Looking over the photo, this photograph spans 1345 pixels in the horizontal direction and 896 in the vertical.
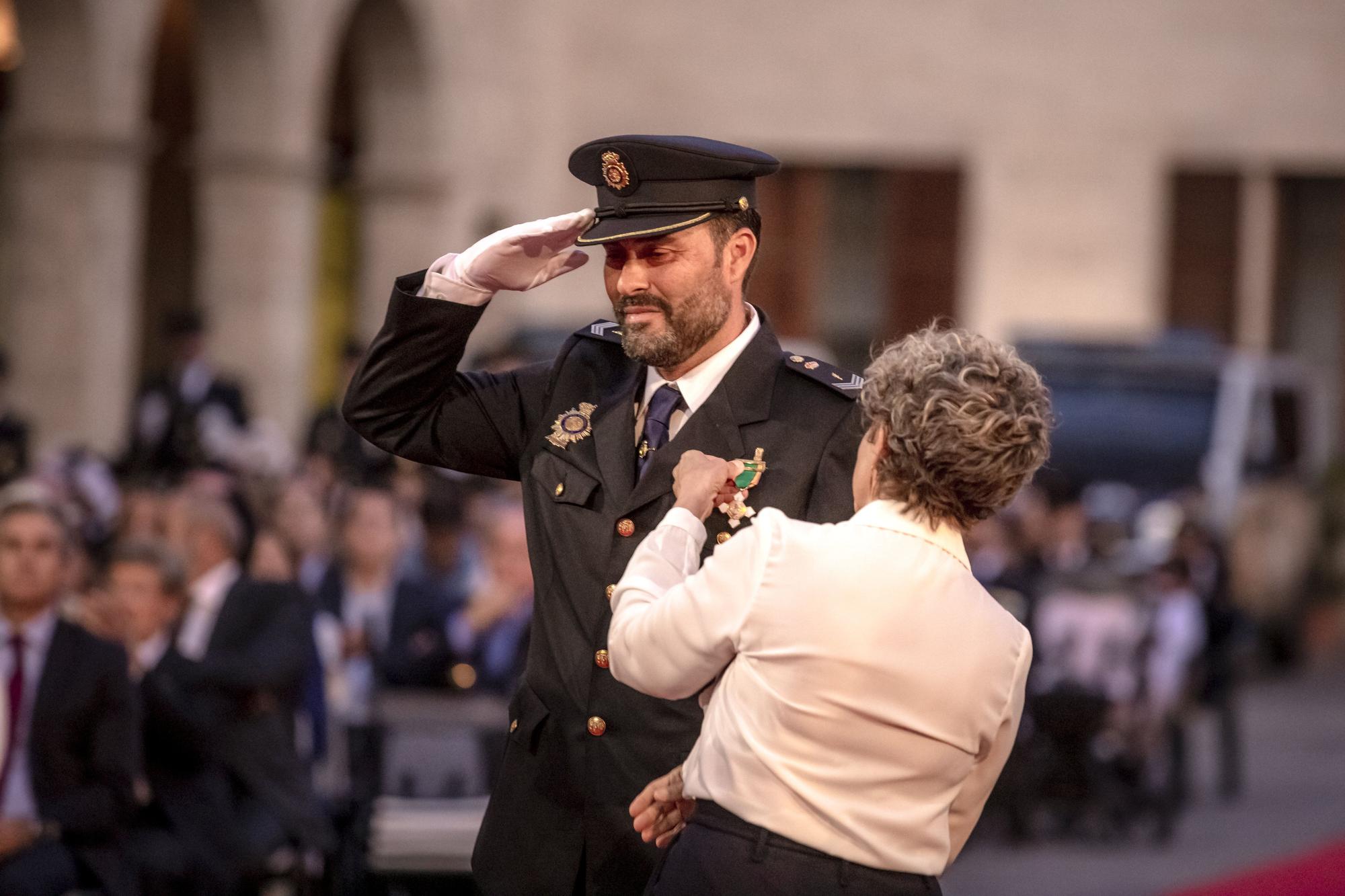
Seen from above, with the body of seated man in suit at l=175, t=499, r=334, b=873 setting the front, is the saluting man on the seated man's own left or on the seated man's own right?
on the seated man's own left

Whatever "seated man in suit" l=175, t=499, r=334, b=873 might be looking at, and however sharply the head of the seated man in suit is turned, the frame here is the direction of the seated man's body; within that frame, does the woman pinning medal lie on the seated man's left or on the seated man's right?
on the seated man's left

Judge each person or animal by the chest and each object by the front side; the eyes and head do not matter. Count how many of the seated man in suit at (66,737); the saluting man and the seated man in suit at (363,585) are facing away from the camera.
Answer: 0

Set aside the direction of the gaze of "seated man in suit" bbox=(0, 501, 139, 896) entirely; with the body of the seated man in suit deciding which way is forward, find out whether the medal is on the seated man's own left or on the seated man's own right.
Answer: on the seated man's own left

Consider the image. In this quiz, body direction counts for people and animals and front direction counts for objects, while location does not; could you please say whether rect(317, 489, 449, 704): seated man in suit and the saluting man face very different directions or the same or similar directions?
same or similar directions

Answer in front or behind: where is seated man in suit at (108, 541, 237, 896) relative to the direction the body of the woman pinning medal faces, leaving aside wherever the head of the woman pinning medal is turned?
in front

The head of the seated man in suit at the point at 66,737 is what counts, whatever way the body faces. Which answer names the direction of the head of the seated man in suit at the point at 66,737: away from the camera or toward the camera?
toward the camera

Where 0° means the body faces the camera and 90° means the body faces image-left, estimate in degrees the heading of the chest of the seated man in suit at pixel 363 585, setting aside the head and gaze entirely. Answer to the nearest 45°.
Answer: approximately 45°

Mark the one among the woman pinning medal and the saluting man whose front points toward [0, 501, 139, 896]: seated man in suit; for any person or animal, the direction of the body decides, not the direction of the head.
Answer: the woman pinning medal

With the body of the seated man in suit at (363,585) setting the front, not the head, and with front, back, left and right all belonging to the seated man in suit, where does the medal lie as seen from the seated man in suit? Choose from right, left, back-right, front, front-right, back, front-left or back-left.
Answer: front-left

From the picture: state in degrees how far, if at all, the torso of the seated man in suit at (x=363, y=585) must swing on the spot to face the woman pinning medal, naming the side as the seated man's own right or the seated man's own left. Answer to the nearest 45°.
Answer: approximately 45° to the seated man's own left

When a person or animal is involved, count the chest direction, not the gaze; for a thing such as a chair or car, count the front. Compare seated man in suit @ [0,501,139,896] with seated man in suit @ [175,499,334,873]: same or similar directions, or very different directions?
same or similar directions

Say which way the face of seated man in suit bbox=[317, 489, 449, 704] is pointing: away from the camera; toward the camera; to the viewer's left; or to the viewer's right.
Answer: toward the camera
